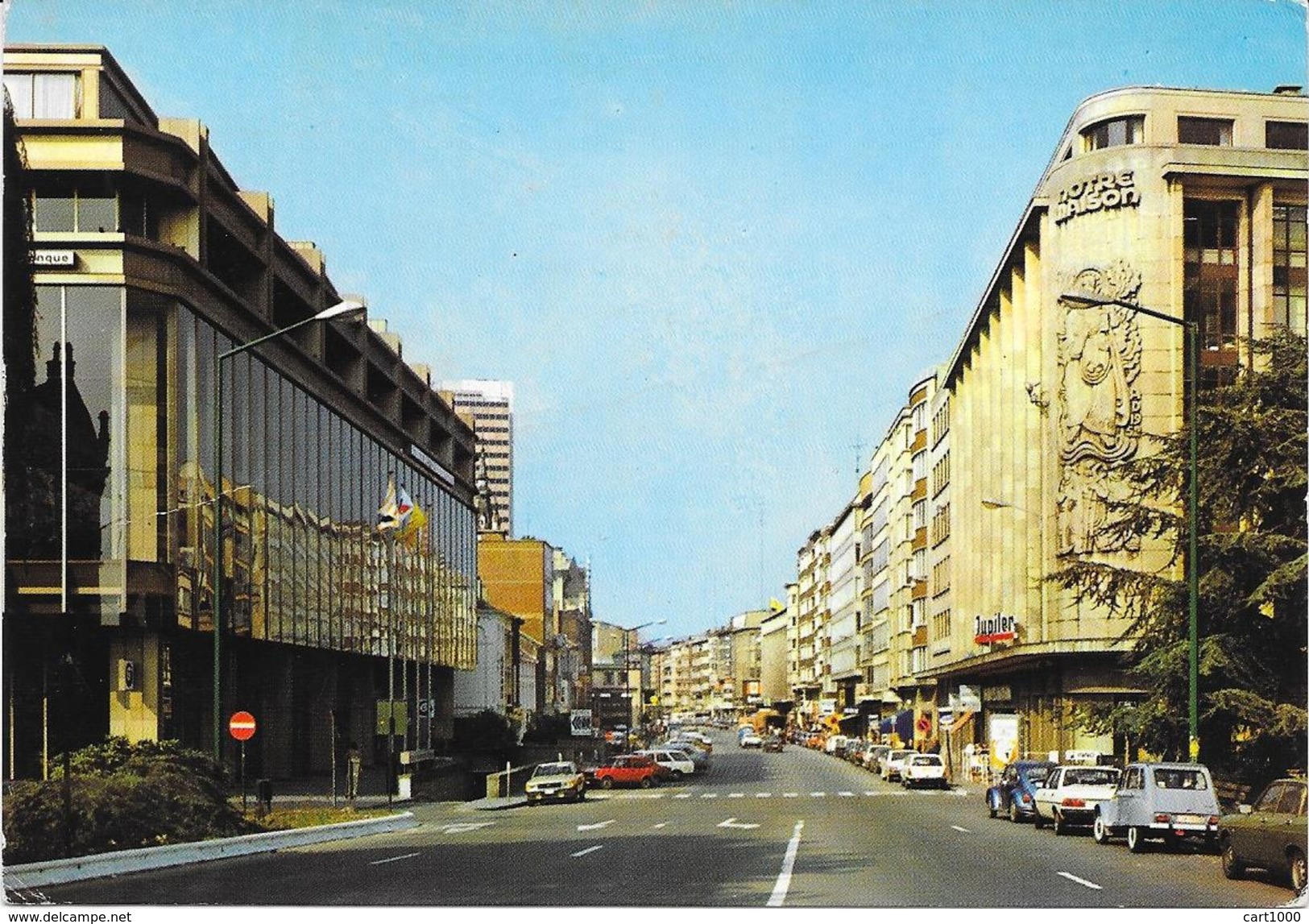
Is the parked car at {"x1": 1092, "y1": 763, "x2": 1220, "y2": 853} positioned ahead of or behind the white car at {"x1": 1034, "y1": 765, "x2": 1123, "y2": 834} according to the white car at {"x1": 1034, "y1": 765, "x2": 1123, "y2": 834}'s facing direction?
behind

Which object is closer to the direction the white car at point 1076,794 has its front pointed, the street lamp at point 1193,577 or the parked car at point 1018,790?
the parked car

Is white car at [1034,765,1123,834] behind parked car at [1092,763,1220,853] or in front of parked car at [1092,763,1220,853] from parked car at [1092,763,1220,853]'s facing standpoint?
in front

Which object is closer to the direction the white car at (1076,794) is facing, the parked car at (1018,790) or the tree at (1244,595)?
the parked car

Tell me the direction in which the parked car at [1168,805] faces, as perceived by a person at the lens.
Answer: facing away from the viewer and to the left of the viewer

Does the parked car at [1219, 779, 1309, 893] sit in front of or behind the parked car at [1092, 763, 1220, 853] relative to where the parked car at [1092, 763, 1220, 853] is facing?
behind

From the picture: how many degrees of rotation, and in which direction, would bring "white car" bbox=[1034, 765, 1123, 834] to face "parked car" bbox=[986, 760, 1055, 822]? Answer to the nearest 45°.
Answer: approximately 45° to its right

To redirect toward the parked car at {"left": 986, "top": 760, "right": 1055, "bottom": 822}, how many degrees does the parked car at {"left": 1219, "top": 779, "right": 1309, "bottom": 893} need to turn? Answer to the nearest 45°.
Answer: approximately 45° to its right

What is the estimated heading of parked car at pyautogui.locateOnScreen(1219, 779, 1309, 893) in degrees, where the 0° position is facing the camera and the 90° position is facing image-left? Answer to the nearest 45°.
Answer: approximately 135°

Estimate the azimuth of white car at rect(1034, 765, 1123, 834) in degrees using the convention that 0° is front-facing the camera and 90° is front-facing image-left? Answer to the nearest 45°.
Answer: approximately 135°

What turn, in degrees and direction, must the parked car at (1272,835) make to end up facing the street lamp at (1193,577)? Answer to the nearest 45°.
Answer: approximately 45° to its right
